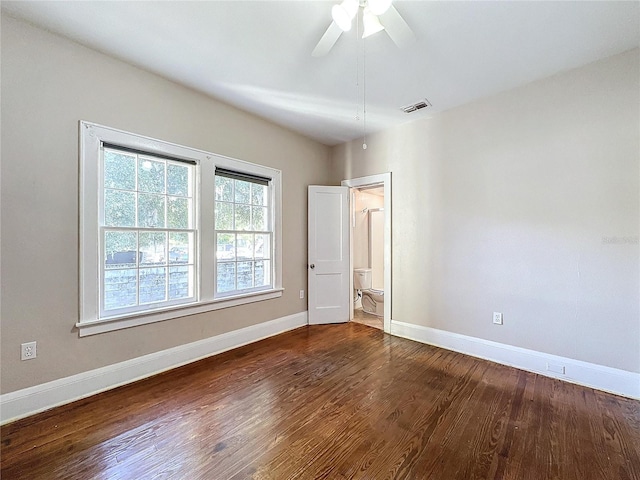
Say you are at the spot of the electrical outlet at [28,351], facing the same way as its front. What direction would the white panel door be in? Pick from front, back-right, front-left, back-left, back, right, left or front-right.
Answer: left

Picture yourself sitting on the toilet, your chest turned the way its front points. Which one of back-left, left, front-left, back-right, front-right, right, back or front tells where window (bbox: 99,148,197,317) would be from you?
right

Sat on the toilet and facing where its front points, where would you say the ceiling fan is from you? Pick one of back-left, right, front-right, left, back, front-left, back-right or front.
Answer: front-right

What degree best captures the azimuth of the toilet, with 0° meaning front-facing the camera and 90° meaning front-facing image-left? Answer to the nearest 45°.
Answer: approximately 315°

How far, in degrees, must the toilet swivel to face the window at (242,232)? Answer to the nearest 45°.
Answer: approximately 90° to its right

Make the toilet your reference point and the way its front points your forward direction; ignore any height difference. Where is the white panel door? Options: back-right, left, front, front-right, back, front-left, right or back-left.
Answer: right

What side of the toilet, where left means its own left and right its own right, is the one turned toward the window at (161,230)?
right

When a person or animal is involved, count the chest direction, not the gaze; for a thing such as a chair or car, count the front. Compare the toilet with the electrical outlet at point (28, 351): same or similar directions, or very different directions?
same or similar directions

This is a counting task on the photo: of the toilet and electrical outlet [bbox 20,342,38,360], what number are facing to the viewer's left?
0

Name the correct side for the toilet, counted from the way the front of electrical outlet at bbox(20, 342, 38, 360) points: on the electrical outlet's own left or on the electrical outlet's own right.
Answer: on the electrical outlet's own left

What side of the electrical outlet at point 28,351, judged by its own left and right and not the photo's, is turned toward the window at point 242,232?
left
